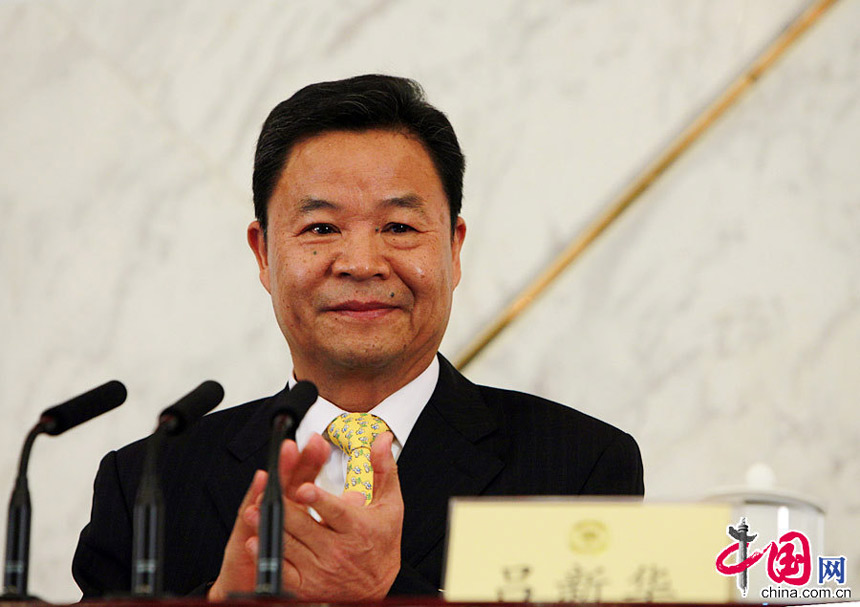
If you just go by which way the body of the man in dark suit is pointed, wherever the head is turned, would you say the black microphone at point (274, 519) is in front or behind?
in front

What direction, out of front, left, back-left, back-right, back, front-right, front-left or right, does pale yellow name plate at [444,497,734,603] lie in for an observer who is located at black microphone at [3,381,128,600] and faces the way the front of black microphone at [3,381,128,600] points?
front-right

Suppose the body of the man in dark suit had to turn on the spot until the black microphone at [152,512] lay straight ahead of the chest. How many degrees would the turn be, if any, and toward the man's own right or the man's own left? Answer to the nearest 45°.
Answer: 0° — they already face it

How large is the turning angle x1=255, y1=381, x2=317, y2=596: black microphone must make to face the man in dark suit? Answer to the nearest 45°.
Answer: approximately 45° to its left

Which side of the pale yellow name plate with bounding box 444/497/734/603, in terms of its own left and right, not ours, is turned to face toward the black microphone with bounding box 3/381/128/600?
right

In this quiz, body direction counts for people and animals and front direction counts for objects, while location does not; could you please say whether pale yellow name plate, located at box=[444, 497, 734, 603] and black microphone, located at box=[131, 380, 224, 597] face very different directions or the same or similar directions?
very different directions

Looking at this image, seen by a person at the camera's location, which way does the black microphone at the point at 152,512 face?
facing away from the viewer and to the right of the viewer

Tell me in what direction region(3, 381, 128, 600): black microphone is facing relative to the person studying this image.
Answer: facing to the right of the viewer

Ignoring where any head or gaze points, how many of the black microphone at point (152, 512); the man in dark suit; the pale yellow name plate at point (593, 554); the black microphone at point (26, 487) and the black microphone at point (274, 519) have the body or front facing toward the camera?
2
